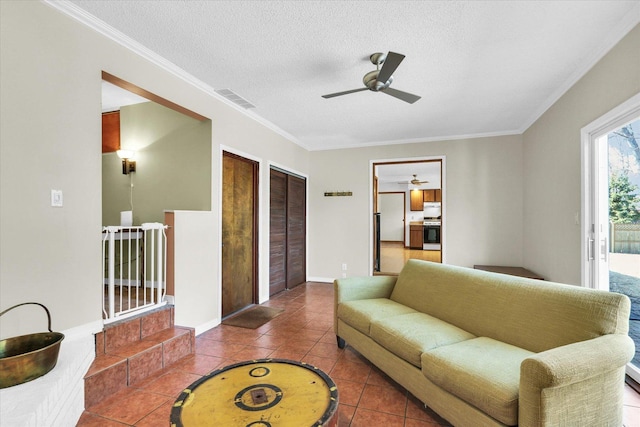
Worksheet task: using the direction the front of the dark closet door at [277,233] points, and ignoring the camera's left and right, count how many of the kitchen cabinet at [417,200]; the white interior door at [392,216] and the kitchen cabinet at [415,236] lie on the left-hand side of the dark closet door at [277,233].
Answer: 3

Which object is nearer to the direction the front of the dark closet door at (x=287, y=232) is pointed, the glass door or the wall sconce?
the glass door

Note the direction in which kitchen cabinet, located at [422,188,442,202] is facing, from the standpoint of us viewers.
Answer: facing the viewer

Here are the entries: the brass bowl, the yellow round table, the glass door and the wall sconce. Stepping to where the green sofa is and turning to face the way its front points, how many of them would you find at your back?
1

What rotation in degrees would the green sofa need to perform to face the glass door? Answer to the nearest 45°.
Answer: approximately 180°

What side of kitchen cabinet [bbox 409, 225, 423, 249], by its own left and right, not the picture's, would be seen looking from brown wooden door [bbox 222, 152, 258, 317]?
front

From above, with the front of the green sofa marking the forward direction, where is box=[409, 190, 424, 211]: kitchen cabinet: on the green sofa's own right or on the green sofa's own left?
on the green sofa's own right

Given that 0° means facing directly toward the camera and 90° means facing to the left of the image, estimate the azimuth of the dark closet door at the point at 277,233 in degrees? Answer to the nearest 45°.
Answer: approximately 315°

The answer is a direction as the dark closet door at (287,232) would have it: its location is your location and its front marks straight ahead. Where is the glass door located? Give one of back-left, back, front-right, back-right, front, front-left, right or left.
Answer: front

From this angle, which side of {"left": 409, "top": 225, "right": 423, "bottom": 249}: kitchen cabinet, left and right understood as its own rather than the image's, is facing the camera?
front

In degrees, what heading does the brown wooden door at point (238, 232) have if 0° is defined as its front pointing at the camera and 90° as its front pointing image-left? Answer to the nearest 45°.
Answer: approximately 315°

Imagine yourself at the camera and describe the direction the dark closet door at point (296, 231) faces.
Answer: facing the viewer and to the right of the viewer

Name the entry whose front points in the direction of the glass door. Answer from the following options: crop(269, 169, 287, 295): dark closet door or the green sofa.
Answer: the dark closet door

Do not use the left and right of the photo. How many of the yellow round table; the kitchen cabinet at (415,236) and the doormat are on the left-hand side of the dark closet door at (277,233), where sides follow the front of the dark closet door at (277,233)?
1

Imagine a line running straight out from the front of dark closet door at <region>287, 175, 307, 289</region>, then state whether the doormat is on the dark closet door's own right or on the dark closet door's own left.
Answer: on the dark closet door's own right
